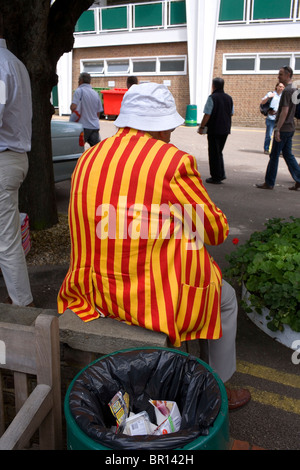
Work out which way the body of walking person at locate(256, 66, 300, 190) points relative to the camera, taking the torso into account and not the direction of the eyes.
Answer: to the viewer's left

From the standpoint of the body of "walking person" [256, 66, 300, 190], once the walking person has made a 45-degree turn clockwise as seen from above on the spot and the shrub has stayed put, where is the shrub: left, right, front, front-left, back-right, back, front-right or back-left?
back-left

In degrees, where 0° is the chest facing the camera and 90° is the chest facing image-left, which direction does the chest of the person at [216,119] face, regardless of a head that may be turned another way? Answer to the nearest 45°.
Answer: approximately 135°

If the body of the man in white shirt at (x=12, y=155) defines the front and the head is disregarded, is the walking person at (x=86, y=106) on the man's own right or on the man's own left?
on the man's own right

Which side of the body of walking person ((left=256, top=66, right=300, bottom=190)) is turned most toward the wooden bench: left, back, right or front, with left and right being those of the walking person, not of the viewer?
left
